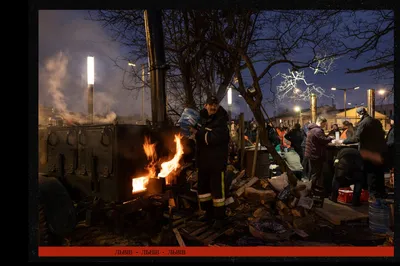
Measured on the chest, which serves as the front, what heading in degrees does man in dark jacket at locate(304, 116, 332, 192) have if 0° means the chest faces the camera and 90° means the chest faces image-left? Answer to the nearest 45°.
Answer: approximately 270°

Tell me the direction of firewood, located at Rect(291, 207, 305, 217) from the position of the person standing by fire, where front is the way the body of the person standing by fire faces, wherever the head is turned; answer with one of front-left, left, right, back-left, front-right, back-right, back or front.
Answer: back-left

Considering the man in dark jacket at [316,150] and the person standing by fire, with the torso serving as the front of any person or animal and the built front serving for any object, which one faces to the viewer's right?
the man in dark jacket

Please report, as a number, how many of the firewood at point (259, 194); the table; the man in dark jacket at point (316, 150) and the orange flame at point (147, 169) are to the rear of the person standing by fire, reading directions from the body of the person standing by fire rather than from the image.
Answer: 3

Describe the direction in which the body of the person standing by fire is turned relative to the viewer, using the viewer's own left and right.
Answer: facing the viewer and to the left of the viewer

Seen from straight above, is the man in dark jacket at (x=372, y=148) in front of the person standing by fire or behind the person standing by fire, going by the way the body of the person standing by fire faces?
behind

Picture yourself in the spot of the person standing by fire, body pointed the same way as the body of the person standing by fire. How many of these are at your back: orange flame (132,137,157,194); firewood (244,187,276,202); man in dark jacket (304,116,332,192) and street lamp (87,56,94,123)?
2

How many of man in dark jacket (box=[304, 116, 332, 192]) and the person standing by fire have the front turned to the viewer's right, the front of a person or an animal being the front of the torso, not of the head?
1

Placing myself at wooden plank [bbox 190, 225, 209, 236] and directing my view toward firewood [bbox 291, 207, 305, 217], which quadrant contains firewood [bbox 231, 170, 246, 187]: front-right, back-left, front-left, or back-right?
front-left
